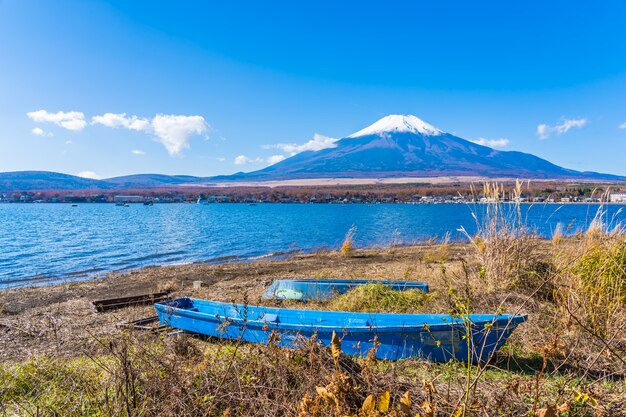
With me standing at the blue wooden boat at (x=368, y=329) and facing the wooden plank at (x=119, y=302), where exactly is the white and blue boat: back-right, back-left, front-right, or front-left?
front-right

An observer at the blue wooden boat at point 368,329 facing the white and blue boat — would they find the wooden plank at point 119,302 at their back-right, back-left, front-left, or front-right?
front-left

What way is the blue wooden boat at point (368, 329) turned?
to the viewer's right

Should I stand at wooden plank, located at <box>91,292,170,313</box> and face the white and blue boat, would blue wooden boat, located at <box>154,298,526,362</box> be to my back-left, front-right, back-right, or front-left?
front-right

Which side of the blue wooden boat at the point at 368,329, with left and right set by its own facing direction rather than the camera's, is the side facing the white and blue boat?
left
